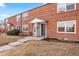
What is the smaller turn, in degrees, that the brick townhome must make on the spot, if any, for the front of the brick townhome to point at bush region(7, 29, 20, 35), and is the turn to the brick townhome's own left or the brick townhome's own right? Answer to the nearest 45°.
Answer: approximately 45° to the brick townhome's own right

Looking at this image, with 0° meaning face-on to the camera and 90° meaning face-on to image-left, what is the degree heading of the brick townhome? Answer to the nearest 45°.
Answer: approximately 45°
